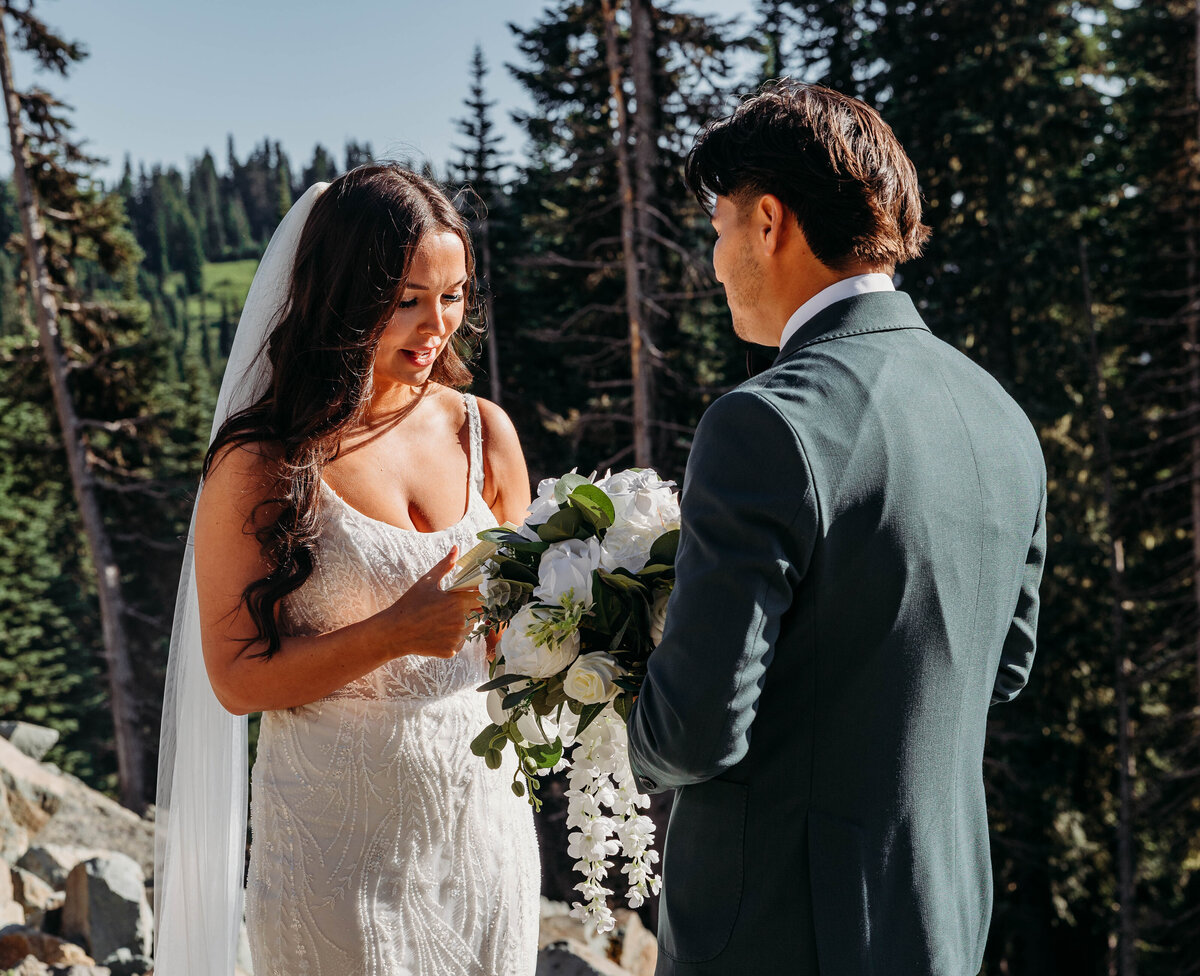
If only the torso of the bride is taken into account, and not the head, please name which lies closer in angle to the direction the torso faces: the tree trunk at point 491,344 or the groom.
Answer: the groom

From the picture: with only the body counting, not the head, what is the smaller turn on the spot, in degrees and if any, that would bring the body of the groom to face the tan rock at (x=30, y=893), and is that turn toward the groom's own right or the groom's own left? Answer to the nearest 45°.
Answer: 0° — they already face it

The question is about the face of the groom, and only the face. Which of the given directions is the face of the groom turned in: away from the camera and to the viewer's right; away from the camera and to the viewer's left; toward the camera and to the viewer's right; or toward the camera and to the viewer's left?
away from the camera and to the viewer's left

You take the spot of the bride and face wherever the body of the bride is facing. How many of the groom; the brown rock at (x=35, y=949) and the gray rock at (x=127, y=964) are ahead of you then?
1

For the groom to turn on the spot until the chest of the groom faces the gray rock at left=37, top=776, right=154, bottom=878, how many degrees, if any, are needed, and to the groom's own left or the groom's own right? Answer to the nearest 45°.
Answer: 0° — they already face it

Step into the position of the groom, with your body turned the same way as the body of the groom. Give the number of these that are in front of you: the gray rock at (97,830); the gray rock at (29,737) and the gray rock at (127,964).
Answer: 3

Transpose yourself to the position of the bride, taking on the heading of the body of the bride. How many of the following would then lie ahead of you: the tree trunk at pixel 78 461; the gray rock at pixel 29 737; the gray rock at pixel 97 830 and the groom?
1

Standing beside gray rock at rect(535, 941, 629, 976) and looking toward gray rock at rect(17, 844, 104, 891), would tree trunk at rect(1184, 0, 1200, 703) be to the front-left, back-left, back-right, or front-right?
back-right

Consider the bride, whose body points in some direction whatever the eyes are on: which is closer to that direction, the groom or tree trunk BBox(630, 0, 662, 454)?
the groom

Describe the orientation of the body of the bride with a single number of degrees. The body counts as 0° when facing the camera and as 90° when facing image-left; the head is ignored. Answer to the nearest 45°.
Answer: approximately 315°

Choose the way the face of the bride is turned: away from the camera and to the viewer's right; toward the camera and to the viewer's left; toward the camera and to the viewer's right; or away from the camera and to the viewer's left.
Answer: toward the camera and to the viewer's right

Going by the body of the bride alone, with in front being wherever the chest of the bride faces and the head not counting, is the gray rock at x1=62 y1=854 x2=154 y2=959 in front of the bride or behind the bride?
behind

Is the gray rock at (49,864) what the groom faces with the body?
yes
